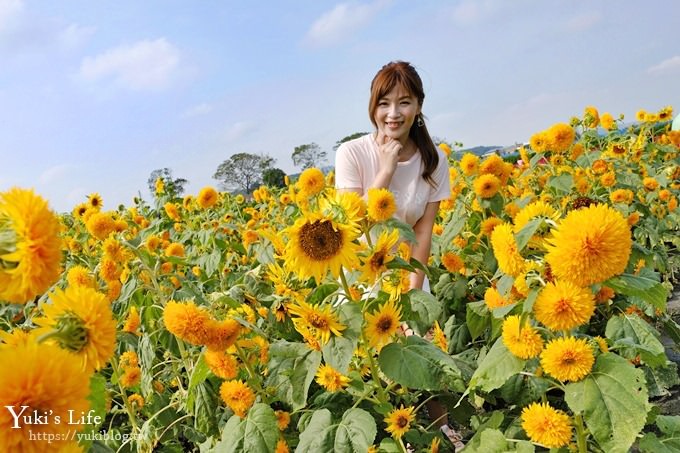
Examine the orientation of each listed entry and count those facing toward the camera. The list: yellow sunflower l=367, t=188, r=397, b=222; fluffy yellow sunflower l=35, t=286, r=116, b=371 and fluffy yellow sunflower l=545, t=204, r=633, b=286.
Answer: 2

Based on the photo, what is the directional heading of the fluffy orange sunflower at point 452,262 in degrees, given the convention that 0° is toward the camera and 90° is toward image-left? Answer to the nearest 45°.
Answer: approximately 0°

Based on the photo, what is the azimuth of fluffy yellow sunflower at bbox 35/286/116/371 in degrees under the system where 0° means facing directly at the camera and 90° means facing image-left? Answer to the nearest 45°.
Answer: approximately 225°

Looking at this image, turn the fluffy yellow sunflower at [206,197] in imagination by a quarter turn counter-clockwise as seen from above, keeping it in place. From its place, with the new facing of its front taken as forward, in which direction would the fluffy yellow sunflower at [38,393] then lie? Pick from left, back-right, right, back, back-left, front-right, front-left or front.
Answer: right

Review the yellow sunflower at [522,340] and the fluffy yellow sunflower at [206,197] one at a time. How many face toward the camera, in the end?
2

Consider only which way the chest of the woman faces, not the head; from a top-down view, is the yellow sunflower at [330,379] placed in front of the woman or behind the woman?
in front
